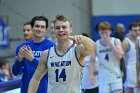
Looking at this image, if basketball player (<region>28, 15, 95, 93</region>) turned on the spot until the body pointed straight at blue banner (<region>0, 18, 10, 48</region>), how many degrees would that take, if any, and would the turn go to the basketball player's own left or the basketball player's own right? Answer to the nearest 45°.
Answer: approximately 180°

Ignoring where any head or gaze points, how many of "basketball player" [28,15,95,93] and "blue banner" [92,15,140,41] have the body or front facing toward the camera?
2

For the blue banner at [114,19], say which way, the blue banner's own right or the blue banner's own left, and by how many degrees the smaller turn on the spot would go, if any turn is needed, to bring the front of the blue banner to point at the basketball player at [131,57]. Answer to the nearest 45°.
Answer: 0° — it already faces them

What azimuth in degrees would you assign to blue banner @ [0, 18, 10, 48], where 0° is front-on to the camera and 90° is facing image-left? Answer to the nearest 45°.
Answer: approximately 315°

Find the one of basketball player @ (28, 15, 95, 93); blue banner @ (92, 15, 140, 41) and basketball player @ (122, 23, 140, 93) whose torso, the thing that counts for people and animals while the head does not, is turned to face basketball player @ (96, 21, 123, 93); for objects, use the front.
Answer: the blue banner

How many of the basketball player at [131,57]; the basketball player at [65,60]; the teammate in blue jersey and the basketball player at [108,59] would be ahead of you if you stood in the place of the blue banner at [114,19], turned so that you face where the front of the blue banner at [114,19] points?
4
